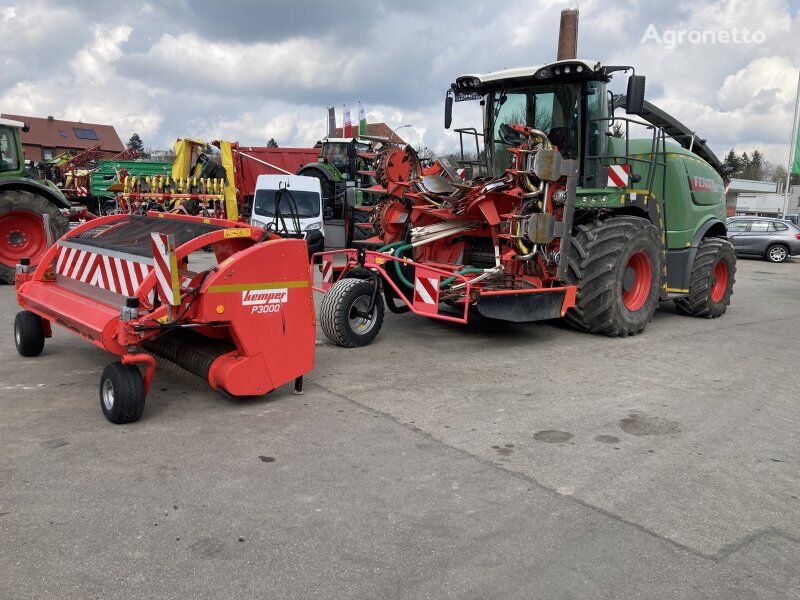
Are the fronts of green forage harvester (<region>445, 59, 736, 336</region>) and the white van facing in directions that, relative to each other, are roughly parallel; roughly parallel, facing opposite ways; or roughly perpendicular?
roughly perpendicular

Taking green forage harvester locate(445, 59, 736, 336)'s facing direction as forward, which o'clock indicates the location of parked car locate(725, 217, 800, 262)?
The parked car is roughly at 5 o'clock from the green forage harvester.

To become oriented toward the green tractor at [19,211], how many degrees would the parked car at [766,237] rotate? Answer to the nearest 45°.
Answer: approximately 45° to its left

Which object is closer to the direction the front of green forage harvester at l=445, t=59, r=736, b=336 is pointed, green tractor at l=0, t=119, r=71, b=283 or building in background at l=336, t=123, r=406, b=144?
the green tractor

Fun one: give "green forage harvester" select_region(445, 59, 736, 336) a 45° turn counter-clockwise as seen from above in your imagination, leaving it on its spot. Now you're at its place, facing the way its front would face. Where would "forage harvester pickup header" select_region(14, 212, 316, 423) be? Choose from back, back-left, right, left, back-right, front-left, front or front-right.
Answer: front-right

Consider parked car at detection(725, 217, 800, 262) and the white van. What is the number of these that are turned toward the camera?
1

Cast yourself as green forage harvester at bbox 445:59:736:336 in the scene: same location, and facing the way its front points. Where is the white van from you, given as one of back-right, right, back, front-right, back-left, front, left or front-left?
right

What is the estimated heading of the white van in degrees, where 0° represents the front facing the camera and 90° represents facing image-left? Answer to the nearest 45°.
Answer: approximately 0°

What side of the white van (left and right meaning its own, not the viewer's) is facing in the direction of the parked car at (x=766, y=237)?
left

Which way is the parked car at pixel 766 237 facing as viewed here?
to the viewer's left

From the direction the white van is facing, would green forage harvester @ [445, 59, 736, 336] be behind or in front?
in front

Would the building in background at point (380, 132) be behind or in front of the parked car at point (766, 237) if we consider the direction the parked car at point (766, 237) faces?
in front

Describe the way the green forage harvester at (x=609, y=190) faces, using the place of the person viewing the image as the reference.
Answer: facing the viewer and to the left of the viewer
